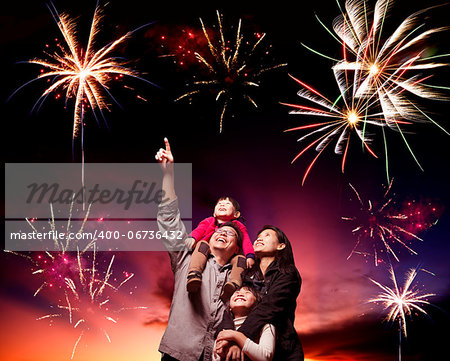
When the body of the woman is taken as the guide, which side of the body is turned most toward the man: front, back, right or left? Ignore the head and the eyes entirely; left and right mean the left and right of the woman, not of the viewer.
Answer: right

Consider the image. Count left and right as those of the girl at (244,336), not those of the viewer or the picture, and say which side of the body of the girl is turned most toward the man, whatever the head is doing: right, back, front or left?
right

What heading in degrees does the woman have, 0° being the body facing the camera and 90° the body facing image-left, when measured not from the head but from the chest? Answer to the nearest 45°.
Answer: approximately 45°
